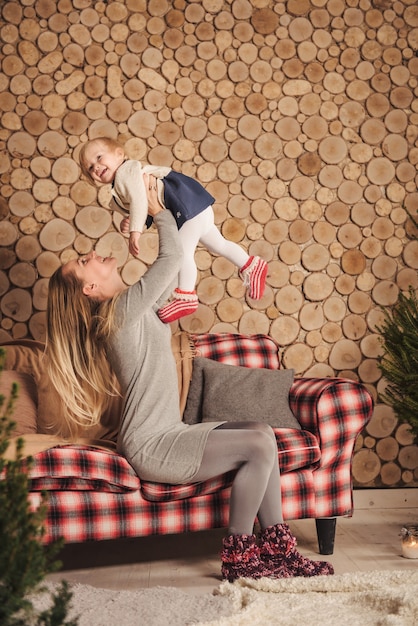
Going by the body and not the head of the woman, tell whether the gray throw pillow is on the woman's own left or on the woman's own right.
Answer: on the woman's own left

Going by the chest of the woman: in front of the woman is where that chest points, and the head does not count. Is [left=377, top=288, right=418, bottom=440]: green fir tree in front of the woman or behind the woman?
in front

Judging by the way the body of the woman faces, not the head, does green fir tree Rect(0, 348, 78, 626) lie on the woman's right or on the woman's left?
on the woman's right

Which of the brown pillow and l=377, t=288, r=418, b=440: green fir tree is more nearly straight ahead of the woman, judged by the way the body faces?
the green fir tree

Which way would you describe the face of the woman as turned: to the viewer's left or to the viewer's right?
to the viewer's right

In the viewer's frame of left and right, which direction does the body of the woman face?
facing to the right of the viewer
